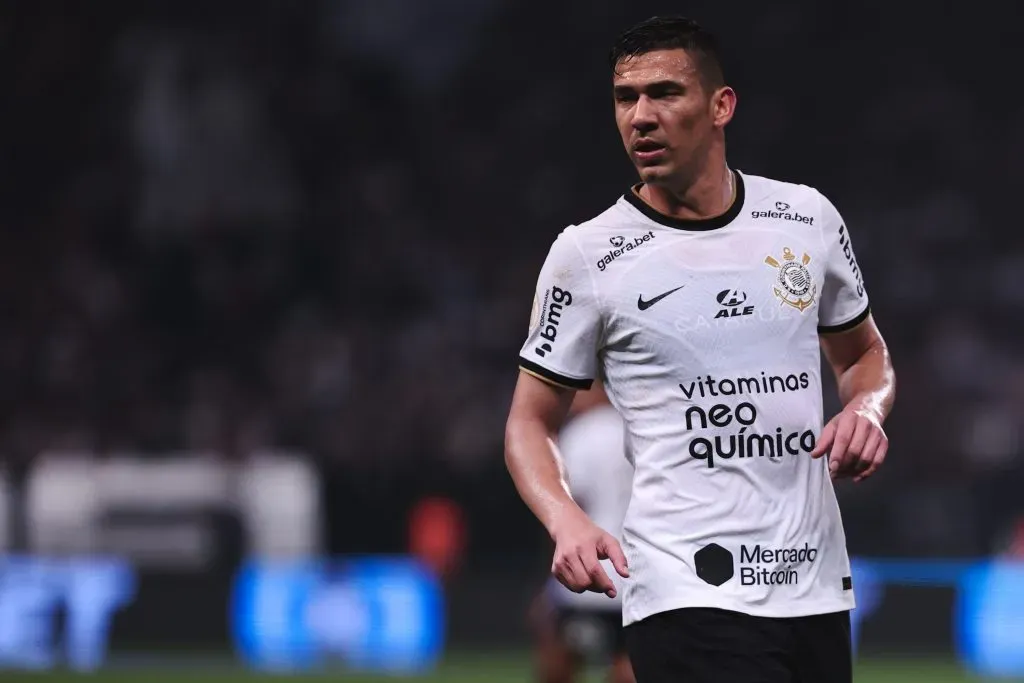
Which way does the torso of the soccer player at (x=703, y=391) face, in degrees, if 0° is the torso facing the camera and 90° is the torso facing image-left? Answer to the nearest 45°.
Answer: approximately 0°

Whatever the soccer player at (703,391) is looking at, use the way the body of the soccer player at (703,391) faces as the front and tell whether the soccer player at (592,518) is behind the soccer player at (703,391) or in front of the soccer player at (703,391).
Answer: behind

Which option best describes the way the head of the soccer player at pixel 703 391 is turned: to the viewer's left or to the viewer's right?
to the viewer's left
